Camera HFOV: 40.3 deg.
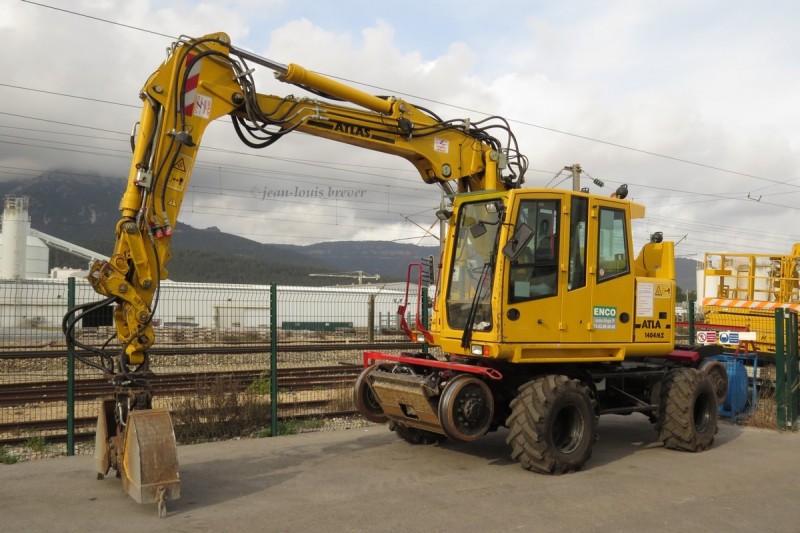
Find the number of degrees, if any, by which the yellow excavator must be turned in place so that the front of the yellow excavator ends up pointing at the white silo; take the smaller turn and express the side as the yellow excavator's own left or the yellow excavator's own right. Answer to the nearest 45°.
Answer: approximately 90° to the yellow excavator's own right

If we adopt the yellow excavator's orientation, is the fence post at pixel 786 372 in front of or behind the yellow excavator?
behind

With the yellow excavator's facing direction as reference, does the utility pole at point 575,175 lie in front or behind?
behind

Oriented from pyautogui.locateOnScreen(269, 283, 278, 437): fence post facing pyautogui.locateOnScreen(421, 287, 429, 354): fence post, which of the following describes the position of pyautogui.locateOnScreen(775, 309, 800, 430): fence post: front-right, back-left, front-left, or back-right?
front-right

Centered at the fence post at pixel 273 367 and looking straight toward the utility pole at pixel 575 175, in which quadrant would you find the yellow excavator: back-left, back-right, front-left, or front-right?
front-right

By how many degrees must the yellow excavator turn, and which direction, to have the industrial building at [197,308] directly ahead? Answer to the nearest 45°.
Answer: approximately 90° to its right

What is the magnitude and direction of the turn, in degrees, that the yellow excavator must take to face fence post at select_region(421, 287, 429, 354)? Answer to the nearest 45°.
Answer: approximately 135° to its right
